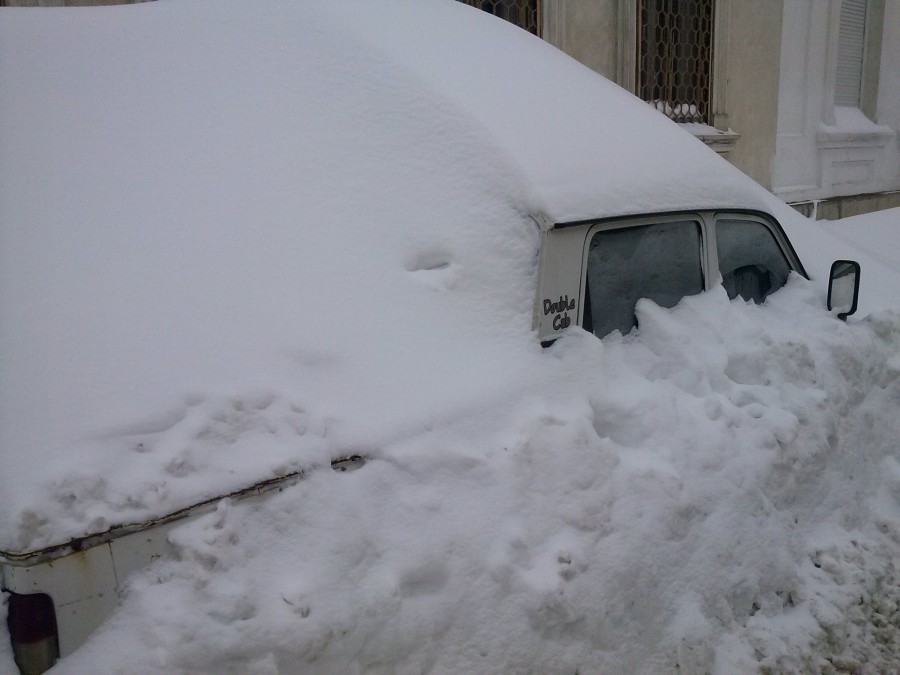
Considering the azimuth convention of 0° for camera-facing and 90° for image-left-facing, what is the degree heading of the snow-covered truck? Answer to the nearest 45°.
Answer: approximately 225°
